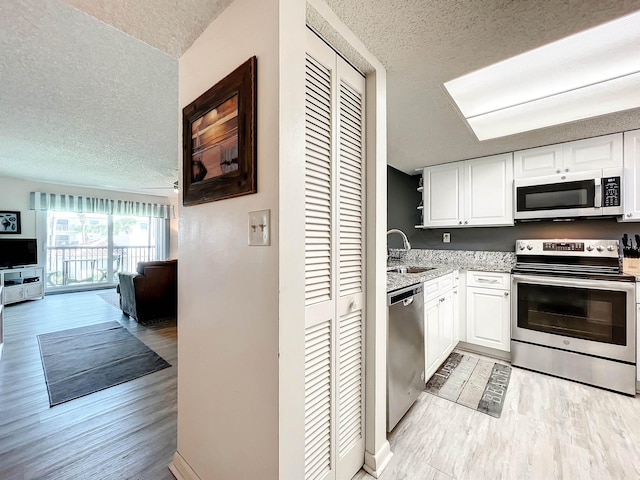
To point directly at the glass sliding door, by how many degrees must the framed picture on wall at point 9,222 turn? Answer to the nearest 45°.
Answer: approximately 90° to its left

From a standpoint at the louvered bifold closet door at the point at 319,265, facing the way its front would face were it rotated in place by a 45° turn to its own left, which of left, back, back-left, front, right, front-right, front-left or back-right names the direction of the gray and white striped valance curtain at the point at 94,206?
back-left

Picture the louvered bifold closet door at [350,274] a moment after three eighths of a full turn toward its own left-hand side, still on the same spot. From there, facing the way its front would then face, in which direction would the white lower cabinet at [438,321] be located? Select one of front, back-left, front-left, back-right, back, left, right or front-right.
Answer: front-right

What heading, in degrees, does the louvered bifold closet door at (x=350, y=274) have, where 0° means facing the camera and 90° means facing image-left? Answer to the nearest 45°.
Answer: approximately 315°

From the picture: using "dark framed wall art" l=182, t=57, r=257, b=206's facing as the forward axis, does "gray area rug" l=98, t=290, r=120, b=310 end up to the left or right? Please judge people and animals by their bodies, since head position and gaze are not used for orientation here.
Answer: on its right

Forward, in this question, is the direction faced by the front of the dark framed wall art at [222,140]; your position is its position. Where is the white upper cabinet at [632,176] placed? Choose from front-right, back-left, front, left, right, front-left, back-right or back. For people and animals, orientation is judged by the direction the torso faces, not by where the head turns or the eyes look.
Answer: back-left

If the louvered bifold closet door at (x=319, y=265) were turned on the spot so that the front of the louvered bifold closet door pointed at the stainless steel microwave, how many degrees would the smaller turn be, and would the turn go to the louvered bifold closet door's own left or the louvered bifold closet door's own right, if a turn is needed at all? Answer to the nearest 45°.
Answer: approximately 90° to the louvered bifold closet door's own left
